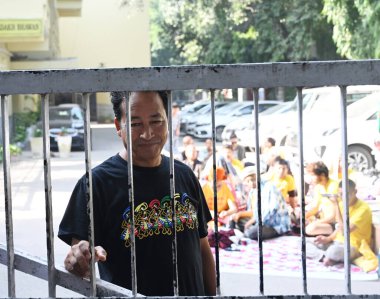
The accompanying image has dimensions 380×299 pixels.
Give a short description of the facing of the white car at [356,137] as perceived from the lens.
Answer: facing the viewer and to the left of the viewer

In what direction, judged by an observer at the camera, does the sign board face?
facing the viewer

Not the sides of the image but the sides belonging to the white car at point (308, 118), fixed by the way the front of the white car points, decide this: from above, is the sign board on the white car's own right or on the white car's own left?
on the white car's own right

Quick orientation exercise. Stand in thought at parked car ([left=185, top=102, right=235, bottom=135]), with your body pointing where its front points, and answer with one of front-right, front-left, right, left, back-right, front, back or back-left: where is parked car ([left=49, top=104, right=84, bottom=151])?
front

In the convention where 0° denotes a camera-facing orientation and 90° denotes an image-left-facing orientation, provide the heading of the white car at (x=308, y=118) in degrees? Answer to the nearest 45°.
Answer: approximately 45°

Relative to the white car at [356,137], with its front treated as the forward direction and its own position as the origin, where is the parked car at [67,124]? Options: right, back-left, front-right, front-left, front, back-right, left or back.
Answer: right

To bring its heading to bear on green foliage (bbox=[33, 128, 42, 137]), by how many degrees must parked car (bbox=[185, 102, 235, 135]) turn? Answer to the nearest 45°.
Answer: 0° — it already faces it

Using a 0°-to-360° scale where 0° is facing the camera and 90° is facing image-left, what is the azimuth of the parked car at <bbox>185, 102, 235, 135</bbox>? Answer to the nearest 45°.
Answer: approximately 45°
